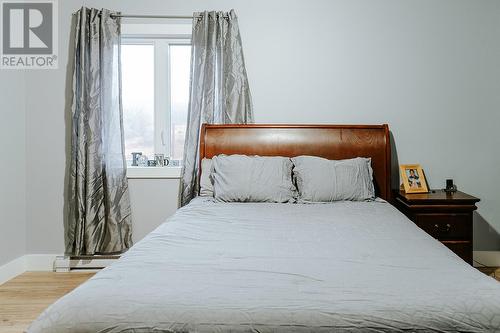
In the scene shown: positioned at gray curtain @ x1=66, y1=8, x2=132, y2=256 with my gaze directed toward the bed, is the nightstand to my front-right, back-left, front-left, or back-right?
front-left

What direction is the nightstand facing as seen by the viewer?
toward the camera

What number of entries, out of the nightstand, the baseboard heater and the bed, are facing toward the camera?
3

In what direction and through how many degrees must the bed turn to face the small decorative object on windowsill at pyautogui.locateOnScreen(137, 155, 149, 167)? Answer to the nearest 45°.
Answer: approximately 135° to its right

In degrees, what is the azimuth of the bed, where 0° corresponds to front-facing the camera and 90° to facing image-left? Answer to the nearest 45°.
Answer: approximately 0°

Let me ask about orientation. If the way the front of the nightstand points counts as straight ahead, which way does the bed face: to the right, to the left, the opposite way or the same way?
the same way

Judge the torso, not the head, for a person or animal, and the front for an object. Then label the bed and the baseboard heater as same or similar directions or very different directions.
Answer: same or similar directions

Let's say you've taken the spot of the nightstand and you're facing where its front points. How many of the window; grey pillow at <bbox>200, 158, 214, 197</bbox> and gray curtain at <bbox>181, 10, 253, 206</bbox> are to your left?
0

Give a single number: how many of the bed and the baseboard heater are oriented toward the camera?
2

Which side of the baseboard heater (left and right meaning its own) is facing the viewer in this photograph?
front

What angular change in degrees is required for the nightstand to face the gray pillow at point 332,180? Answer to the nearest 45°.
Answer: approximately 45° to its right

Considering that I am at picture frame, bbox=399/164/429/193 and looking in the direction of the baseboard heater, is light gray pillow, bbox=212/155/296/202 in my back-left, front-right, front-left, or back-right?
front-left
